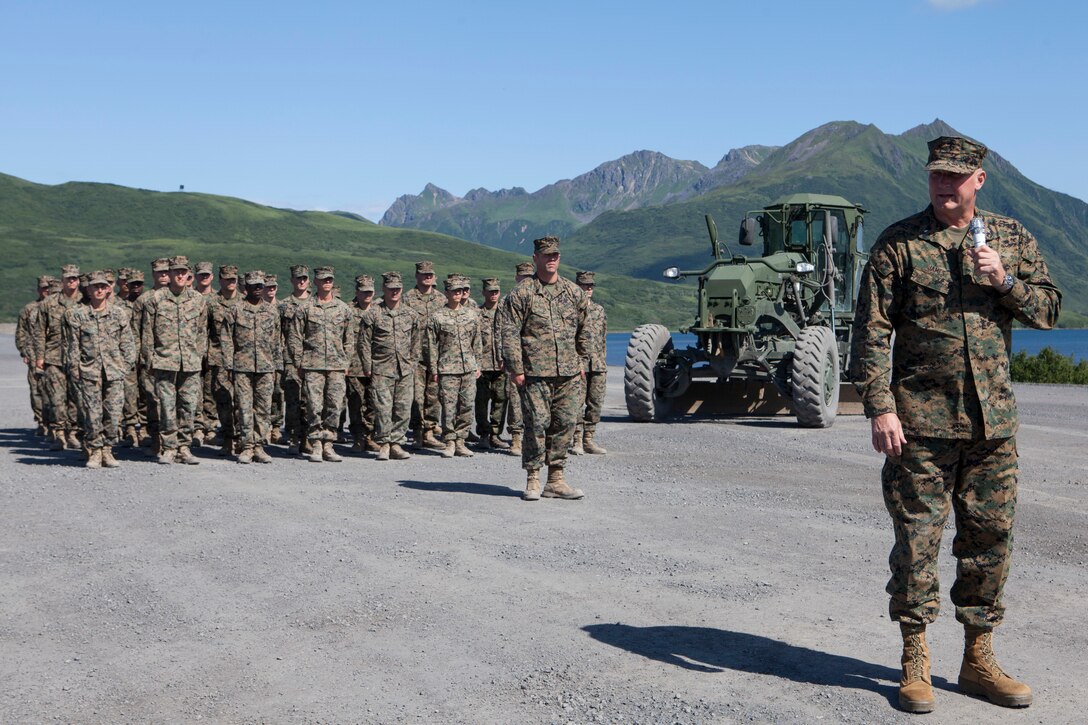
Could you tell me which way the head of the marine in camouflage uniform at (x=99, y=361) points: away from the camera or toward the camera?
toward the camera

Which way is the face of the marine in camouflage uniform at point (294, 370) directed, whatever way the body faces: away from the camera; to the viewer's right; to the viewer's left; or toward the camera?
toward the camera

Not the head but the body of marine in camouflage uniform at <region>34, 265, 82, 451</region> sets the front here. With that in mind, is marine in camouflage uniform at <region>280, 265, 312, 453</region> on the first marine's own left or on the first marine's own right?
on the first marine's own left

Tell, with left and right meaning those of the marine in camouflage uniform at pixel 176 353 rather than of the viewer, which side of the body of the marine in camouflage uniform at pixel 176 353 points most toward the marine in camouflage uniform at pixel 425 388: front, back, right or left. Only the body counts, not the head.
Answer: left

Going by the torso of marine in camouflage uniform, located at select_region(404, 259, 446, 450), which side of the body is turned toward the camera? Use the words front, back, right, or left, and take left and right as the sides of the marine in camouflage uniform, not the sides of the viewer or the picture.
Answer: front

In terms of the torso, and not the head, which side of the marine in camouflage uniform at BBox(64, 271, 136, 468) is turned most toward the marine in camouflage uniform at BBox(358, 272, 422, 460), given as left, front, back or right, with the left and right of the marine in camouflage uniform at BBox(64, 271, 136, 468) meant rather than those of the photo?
left

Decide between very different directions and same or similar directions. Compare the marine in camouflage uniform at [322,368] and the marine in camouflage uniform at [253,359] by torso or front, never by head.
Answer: same or similar directions

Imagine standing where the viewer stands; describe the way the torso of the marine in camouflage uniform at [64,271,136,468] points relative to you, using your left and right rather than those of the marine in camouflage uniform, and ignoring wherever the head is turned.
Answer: facing the viewer

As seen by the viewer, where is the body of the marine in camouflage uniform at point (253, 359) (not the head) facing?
toward the camera

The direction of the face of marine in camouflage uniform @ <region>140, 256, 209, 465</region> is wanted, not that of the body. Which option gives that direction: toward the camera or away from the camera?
toward the camera

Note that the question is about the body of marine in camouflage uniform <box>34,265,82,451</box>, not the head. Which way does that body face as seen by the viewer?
toward the camera

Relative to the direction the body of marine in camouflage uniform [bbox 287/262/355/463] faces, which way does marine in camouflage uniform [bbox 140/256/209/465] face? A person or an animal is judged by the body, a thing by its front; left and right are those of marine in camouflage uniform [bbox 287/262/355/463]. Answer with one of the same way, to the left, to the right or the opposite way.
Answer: the same way

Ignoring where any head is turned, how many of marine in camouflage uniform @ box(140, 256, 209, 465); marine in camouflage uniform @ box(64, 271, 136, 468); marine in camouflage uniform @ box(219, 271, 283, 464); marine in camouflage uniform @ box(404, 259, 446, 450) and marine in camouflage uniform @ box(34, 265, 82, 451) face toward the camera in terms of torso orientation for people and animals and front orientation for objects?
5

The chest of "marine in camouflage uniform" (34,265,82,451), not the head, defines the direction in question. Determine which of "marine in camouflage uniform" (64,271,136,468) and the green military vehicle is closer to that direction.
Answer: the marine in camouflage uniform

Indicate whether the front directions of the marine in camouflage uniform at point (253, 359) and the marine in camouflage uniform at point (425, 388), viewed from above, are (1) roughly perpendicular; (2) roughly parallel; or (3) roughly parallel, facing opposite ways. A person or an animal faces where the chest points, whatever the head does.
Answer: roughly parallel

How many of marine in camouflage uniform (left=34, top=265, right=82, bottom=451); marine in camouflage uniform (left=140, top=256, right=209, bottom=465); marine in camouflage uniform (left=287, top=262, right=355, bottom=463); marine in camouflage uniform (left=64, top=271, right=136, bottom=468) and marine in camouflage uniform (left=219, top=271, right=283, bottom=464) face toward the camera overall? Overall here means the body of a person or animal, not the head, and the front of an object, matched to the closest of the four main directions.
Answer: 5

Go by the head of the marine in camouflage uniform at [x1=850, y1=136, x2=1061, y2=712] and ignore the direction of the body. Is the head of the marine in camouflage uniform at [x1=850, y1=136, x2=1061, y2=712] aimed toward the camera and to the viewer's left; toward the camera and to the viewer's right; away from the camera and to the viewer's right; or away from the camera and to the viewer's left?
toward the camera and to the viewer's left

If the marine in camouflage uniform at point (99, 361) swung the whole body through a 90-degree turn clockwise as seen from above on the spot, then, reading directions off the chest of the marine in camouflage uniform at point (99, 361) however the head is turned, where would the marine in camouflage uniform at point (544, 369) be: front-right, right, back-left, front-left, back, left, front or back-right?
back-left

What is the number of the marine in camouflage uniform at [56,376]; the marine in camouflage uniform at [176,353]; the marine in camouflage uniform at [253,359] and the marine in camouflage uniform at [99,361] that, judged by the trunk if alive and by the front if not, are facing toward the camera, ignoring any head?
4
